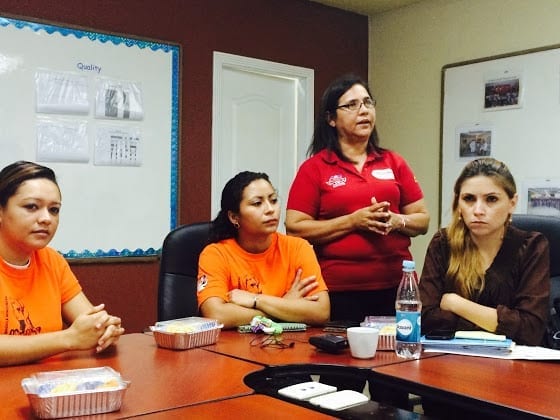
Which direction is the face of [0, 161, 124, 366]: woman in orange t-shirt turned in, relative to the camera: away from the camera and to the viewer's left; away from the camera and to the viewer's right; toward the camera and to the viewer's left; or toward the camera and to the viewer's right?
toward the camera and to the viewer's right

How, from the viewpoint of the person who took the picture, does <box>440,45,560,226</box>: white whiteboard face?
facing the viewer and to the left of the viewer

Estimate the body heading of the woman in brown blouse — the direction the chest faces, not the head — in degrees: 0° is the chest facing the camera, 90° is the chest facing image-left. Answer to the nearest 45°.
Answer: approximately 0°

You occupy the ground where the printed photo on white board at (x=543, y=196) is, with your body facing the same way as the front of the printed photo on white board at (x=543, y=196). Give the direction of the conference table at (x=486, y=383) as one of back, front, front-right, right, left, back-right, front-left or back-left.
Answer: front-left

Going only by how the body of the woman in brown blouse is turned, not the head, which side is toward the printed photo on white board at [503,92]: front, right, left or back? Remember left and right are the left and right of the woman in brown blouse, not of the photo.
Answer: back

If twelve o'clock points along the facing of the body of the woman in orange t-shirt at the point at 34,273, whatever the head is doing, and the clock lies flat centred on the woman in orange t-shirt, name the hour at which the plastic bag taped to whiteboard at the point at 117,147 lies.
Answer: The plastic bag taped to whiteboard is roughly at 8 o'clock from the woman in orange t-shirt.

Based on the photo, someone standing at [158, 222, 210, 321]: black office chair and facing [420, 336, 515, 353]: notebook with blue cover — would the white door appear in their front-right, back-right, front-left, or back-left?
back-left

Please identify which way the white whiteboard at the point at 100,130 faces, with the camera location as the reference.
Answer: facing the viewer and to the right of the viewer

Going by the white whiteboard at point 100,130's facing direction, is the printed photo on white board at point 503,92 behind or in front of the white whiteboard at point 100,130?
in front

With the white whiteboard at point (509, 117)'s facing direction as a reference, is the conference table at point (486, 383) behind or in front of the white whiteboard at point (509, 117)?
in front

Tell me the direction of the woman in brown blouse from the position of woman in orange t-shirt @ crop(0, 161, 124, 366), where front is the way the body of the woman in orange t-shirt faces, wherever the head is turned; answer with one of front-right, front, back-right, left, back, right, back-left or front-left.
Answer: front-left

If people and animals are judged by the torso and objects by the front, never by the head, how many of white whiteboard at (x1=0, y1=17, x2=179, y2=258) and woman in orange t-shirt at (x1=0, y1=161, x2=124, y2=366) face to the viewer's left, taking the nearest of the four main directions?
0
